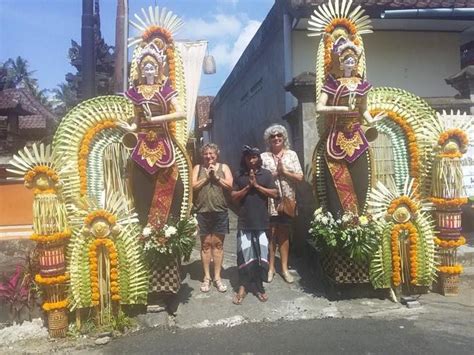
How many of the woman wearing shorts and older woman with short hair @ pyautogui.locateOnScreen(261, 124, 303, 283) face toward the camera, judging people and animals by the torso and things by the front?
2

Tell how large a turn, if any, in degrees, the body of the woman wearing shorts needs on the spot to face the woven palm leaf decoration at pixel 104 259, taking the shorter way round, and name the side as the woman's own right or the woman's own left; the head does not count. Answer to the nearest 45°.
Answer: approximately 45° to the woman's own right

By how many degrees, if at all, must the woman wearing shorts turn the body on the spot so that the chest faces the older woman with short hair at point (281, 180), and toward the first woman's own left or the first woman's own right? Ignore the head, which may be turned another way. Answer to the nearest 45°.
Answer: approximately 90° to the first woman's own left

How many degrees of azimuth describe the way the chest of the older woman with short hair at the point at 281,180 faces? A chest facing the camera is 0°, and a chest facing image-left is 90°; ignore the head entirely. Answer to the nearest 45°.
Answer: approximately 0°

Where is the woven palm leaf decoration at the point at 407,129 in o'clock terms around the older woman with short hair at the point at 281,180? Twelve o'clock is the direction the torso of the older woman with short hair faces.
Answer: The woven palm leaf decoration is roughly at 9 o'clock from the older woman with short hair.

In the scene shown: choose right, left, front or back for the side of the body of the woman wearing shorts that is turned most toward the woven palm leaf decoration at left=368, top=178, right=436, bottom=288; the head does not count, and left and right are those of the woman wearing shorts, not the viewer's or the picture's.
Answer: left
